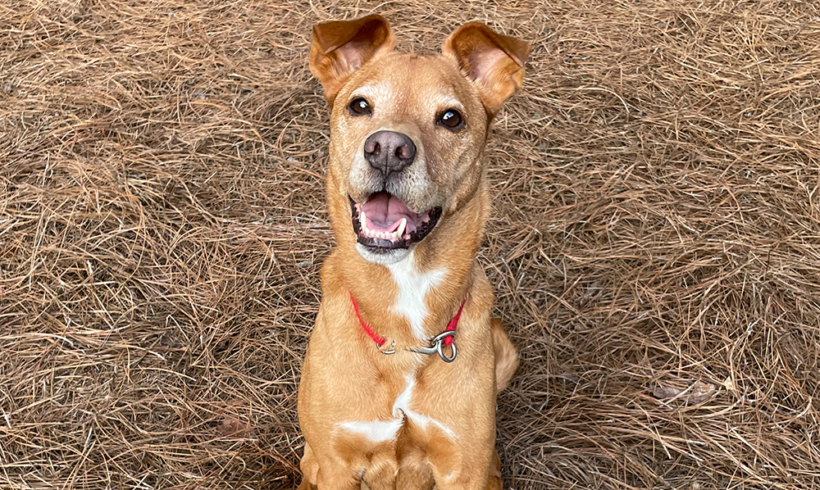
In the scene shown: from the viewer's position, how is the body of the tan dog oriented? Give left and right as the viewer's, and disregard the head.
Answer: facing the viewer
